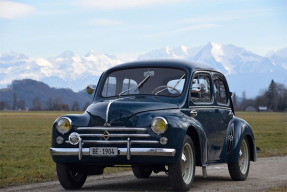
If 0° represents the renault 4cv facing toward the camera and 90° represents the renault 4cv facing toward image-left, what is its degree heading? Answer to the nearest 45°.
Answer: approximately 45°
